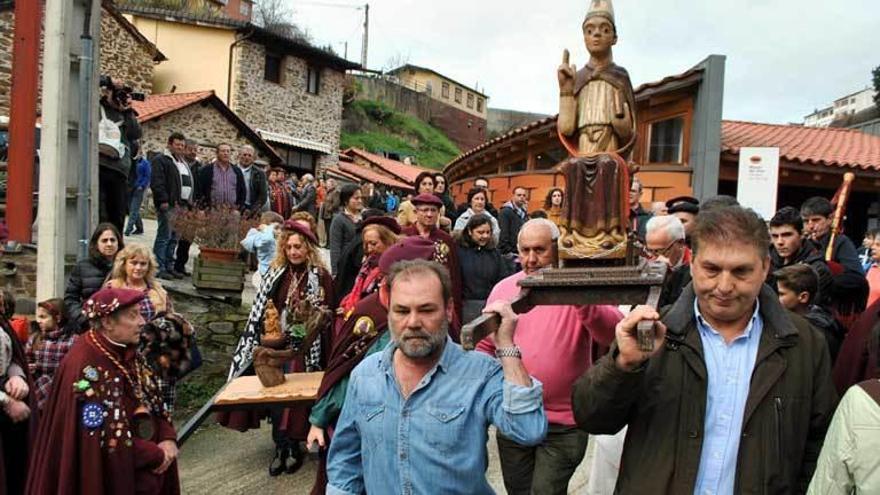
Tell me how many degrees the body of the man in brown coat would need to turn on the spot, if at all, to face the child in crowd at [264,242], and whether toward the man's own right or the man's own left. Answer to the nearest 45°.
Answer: approximately 135° to the man's own right

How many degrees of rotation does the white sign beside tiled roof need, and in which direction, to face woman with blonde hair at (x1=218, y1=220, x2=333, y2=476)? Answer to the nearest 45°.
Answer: approximately 45° to its right

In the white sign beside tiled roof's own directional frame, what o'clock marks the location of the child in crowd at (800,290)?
The child in crowd is roughly at 12 o'clock from the white sign beside tiled roof.

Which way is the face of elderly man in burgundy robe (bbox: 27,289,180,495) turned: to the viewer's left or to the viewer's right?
to the viewer's right

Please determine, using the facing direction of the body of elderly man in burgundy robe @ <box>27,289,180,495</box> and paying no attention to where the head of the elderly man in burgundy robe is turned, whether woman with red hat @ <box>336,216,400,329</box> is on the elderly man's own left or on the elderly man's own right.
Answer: on the elderly man's own left

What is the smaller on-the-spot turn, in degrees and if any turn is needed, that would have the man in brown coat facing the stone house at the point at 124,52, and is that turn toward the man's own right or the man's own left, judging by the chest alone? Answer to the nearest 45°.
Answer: approximately 135° to the man's own right
